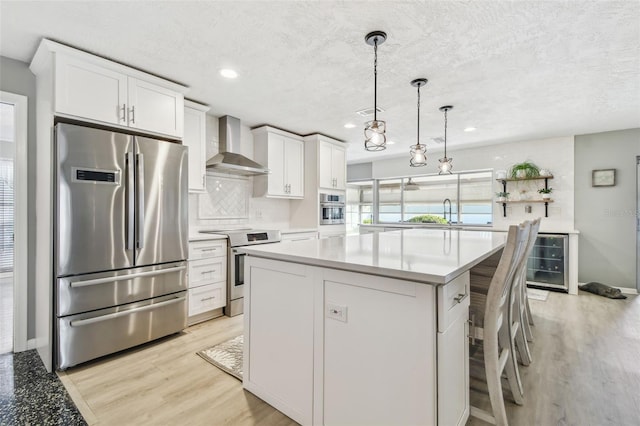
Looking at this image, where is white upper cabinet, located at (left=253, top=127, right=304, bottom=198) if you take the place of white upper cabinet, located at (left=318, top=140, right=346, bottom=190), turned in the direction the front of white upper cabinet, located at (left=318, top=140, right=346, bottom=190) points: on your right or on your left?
on your right

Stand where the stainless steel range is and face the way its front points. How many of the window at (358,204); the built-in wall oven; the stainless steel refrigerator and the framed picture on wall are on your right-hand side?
1

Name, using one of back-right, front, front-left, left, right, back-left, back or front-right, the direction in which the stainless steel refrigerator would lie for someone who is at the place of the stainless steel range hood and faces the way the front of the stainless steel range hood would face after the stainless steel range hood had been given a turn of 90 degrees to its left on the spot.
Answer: back

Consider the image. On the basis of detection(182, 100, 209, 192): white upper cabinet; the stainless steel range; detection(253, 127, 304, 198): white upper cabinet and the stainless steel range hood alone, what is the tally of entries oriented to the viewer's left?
0

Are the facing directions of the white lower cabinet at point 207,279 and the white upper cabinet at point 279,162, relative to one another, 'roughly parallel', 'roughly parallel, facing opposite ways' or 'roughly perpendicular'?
roughly parallel

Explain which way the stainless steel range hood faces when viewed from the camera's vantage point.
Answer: facing the viewer and to the right of the viewer

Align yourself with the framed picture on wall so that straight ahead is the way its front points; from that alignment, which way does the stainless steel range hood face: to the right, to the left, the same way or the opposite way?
to the left

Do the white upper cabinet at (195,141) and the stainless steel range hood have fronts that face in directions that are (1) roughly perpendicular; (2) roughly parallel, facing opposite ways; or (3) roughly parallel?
roughly parallel

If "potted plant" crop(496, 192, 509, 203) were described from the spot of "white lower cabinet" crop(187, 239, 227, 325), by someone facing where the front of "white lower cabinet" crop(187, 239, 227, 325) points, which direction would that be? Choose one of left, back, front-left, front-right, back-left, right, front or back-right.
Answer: front-left

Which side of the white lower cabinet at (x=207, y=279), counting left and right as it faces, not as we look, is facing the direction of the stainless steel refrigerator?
right

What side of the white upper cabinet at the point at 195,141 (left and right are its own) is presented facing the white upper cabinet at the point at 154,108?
right

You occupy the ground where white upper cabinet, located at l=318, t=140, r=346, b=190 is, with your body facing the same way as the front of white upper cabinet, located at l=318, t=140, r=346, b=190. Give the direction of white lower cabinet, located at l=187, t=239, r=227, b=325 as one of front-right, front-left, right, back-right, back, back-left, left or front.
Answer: right

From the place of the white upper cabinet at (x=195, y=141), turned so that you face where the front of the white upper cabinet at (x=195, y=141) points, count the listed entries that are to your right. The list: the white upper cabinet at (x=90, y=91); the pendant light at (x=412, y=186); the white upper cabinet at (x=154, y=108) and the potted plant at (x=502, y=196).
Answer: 2
